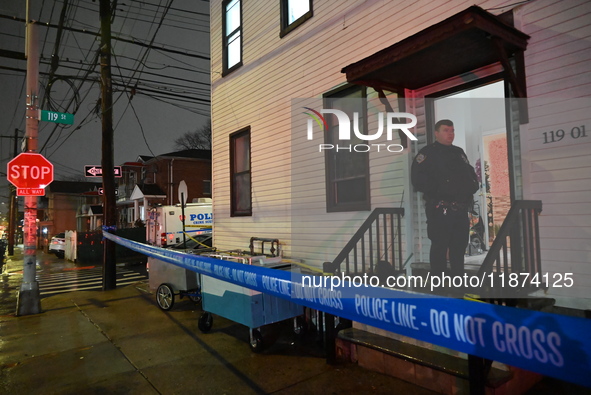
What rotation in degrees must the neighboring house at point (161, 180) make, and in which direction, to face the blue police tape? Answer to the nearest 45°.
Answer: approximately 45° to its left

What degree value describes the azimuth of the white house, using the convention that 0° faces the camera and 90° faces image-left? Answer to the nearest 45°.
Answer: approximately 45°

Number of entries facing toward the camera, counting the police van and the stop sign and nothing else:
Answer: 1

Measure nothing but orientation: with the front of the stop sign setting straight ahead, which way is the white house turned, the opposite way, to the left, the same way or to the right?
to the right

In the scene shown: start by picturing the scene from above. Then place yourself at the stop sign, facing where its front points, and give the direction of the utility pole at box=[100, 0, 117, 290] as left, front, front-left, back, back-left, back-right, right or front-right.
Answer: back-left

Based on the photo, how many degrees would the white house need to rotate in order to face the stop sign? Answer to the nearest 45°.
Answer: approximately 45° to its right

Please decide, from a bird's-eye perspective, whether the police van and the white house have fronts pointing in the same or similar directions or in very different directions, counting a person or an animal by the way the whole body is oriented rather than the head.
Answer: very different directions

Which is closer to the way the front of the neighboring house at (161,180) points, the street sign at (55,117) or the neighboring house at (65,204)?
the street sign

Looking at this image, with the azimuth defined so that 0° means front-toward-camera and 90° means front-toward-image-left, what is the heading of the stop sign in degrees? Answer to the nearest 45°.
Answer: approximately 0°
